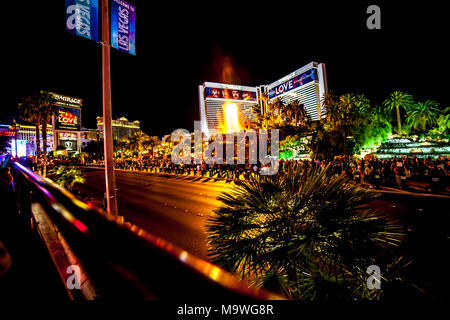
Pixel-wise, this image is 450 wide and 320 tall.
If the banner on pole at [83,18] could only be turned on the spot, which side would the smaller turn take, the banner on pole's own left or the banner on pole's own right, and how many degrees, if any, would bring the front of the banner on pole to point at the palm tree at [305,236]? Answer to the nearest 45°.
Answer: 0° — it already faces it

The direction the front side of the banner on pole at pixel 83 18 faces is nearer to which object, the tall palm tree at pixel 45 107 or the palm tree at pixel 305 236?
the palm tree

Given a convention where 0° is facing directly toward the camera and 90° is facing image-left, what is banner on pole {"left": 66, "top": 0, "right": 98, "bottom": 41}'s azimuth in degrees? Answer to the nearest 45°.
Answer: approximately 0°

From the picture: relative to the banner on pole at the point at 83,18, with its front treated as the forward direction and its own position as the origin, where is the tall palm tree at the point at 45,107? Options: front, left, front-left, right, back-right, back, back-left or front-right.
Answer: back
